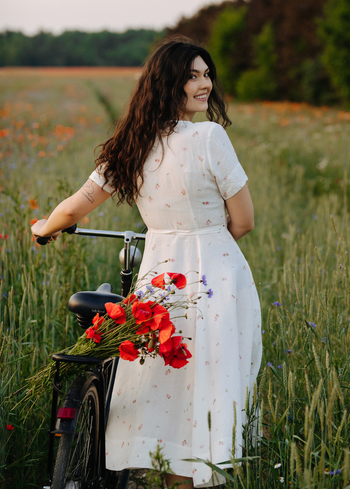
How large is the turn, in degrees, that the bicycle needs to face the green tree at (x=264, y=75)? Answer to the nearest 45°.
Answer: approximately 45° to its left

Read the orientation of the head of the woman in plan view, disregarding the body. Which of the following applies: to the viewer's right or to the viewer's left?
to the viewer's right

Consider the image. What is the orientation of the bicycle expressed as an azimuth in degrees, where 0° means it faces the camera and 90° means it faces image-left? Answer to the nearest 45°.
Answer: approximately 225°

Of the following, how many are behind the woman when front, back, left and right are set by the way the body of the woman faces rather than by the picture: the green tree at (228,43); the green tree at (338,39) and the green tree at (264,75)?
0

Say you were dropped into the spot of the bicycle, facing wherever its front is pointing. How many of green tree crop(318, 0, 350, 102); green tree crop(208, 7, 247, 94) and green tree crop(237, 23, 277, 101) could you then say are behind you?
0

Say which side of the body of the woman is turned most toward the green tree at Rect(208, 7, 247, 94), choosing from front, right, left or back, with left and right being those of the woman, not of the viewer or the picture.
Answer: front

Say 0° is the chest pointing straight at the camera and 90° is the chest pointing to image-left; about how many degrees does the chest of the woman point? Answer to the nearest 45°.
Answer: approximately 180°

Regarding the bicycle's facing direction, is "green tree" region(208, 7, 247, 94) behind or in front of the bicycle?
in front

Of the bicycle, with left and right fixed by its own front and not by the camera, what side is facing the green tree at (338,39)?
front
